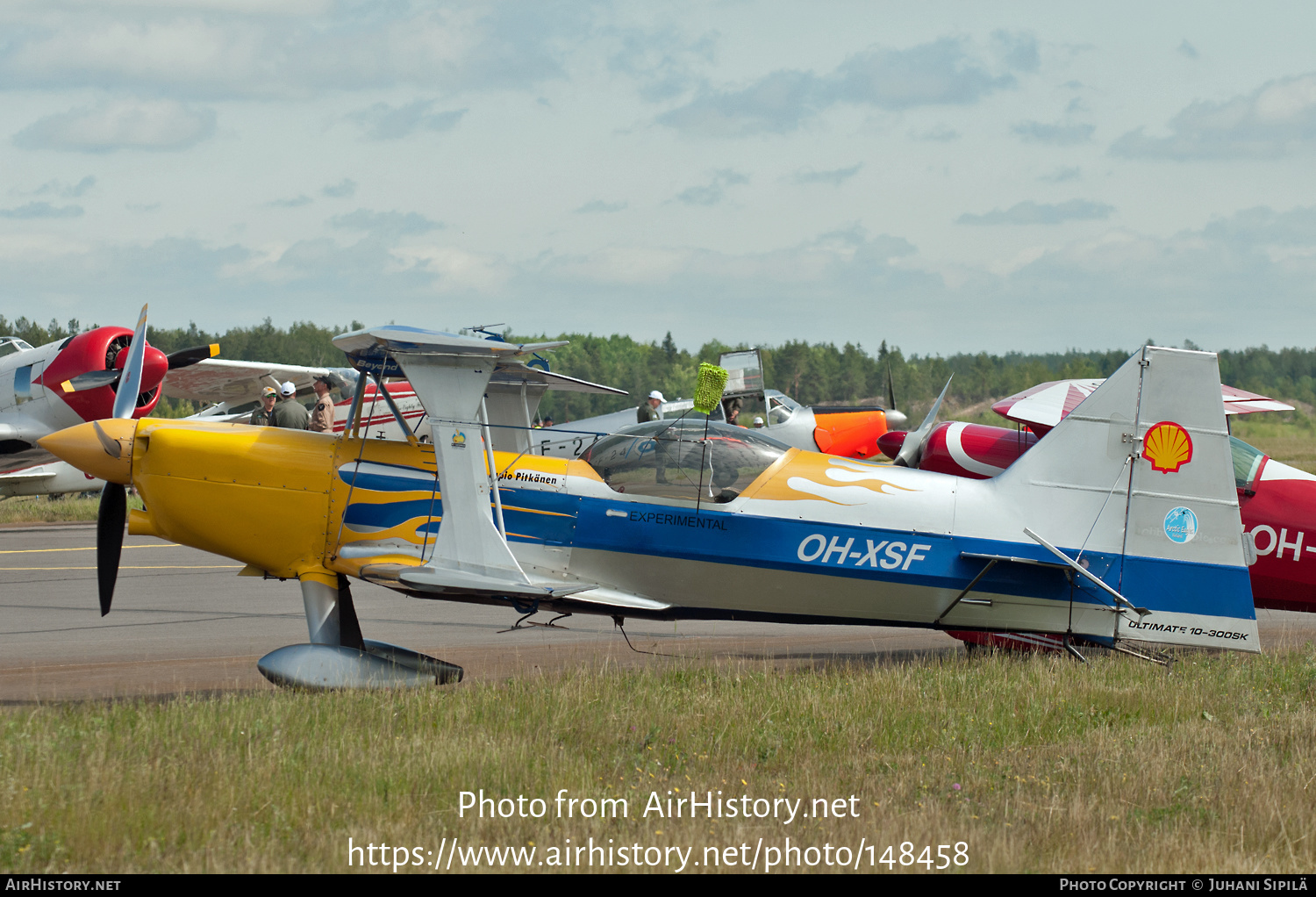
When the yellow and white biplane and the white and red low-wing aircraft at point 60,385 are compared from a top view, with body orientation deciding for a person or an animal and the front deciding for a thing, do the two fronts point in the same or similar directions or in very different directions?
very different directions

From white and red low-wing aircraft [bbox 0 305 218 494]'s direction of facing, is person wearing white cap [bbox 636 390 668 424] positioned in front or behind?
in front

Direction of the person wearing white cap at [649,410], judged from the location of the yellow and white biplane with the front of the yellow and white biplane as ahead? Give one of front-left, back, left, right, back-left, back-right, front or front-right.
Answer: right

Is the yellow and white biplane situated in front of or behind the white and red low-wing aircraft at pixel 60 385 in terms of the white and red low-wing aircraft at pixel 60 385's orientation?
in front

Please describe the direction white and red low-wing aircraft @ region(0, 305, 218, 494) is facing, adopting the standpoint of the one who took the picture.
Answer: facing the viewer and to the right of the viewer

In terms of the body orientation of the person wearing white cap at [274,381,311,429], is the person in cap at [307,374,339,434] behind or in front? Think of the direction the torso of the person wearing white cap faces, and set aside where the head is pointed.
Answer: in front

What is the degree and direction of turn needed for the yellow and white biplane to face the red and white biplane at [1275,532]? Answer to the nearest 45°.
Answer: approximately 180°

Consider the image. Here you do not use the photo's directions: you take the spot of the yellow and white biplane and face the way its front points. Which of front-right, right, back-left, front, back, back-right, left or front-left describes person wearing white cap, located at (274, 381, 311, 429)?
front-right

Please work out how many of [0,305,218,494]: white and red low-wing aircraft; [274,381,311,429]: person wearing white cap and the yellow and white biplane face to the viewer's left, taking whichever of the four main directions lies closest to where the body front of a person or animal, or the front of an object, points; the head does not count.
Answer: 1

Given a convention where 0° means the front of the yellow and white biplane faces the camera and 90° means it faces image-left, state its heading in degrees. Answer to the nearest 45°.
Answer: approximately 90°
